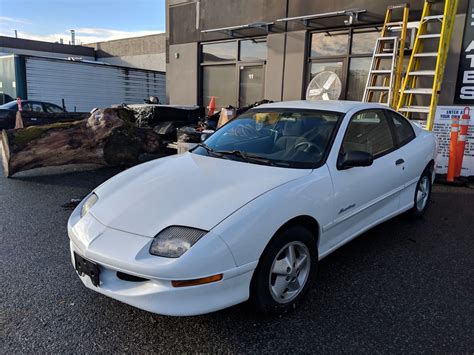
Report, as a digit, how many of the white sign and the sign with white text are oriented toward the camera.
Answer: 2

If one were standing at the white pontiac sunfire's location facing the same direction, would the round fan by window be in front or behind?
behind

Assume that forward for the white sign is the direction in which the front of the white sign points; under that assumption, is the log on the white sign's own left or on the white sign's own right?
on the white sign's own right

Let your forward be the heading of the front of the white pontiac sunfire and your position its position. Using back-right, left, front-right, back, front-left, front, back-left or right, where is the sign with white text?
back

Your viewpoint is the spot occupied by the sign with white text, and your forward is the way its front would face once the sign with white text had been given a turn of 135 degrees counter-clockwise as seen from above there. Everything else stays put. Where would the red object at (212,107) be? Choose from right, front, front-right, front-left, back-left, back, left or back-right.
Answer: back-left

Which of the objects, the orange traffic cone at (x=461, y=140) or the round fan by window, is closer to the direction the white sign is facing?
the orange traffic cone

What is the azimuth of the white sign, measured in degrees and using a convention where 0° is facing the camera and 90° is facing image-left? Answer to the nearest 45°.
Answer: approximately 0°

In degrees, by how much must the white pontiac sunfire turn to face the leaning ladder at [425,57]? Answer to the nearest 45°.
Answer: approximately 180°

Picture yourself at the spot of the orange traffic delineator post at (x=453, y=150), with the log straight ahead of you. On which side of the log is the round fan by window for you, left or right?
right

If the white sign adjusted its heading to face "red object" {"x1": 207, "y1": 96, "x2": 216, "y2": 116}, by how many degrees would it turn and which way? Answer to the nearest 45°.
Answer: approximately 90° to its right
